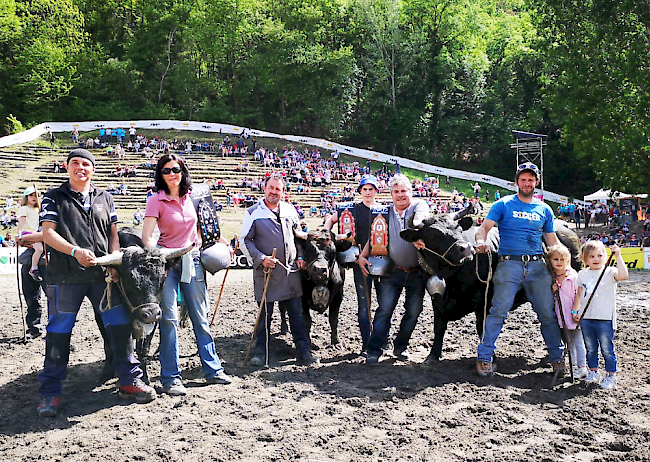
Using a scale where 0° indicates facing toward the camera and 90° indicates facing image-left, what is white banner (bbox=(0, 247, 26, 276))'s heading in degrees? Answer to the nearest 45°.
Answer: approximately 0°

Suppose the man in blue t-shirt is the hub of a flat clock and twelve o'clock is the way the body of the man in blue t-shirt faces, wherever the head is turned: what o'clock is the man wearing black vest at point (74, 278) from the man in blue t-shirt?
The man wearing black vest is roughly at 2 o'clock from the man in blue t-shirt.

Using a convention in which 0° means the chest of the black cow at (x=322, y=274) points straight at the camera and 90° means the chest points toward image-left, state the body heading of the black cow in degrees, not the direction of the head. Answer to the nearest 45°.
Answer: approximately 0°

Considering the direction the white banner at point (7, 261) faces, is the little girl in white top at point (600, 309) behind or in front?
in front

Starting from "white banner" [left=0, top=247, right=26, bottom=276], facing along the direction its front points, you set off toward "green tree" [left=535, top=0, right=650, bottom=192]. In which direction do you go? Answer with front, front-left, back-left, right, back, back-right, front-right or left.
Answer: left

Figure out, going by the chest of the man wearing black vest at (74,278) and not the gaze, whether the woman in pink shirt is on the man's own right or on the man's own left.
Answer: on the man's own left

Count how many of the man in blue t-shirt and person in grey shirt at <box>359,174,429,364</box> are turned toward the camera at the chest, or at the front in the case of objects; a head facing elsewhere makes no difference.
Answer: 2

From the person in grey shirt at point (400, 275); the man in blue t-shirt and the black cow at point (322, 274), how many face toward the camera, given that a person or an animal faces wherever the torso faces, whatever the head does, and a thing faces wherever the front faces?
3
